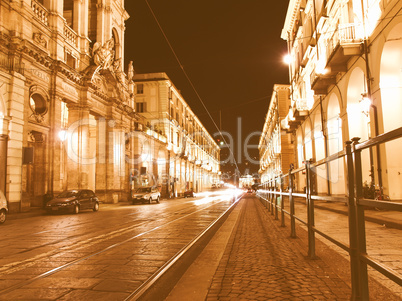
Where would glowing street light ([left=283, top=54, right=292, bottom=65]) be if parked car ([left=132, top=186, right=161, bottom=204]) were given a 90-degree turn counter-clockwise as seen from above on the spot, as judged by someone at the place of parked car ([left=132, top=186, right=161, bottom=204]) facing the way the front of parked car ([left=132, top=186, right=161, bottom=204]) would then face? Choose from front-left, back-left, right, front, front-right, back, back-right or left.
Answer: front-left

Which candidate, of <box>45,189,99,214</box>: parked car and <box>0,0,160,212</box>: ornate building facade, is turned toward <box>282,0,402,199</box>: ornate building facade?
<box>0,0,160,212</box>: ornate building facade

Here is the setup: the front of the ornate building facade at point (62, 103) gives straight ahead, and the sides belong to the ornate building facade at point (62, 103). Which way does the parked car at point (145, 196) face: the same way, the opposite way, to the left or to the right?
to the right

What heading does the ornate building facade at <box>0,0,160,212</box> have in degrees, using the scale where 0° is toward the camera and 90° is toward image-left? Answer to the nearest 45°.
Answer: approximately 315°

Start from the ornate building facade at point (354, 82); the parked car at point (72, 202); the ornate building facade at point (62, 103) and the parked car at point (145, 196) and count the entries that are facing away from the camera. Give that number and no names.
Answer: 0

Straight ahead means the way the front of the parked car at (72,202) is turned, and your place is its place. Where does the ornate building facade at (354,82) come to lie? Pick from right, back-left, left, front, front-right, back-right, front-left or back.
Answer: left

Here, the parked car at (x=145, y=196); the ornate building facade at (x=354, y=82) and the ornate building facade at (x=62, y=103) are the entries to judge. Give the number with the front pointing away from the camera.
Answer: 0

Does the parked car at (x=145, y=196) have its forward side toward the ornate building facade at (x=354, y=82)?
no

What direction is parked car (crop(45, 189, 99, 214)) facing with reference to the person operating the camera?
facing the viewer and to the left of the viewer

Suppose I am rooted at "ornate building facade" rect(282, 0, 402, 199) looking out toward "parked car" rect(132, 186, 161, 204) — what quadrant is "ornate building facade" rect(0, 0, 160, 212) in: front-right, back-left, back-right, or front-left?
front-left

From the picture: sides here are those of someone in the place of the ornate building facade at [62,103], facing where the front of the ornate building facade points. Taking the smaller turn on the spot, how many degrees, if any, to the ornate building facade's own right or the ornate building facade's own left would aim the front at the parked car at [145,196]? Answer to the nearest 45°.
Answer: approximately 90° to the ornate building facade's own left

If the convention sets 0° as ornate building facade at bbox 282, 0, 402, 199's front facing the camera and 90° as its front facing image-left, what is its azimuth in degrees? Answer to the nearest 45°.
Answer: approximately 45°

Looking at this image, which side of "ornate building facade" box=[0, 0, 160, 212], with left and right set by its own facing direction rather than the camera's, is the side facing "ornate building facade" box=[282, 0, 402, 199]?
front
